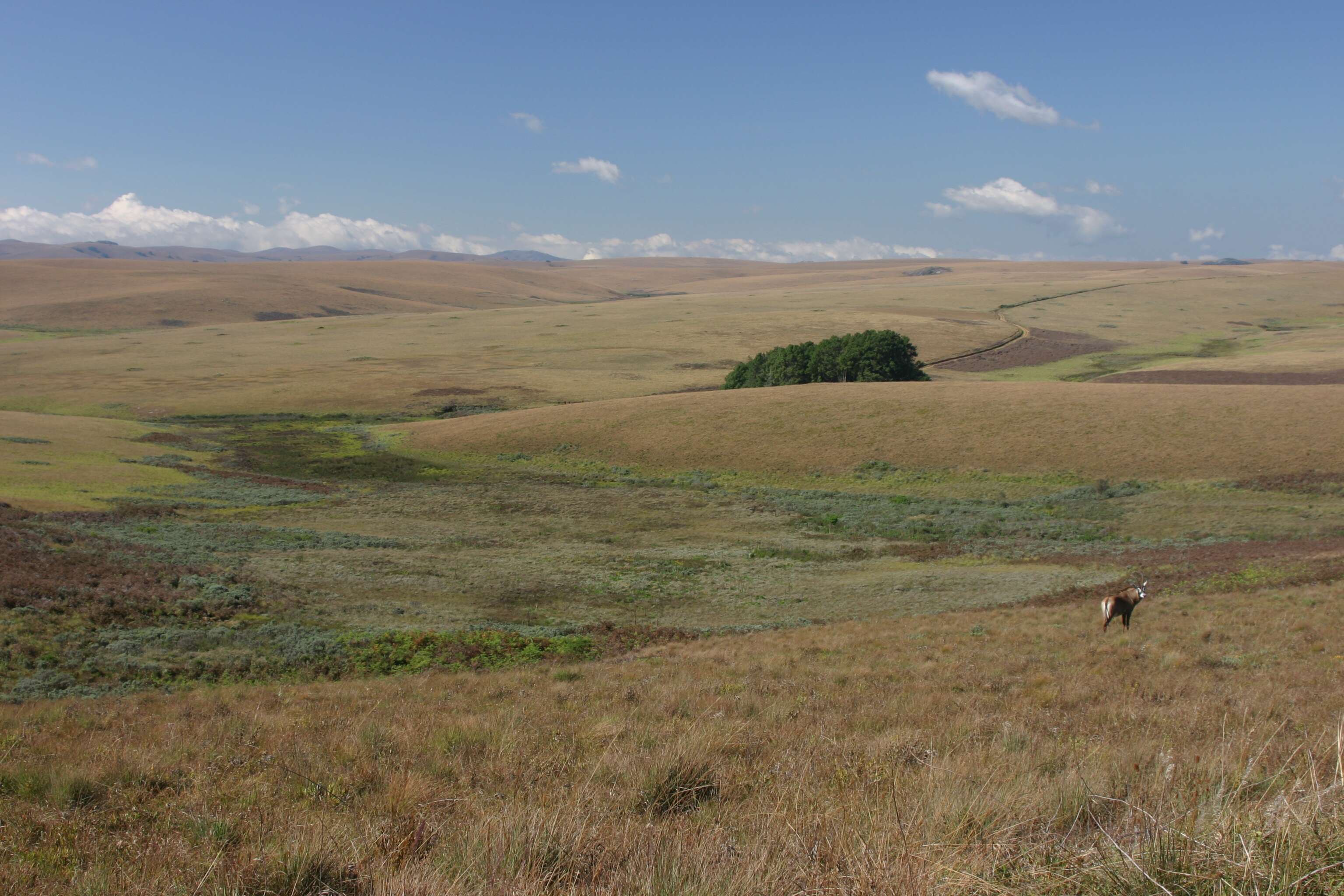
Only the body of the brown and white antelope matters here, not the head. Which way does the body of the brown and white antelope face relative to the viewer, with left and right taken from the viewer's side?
facing away from the viewer and to the right of the viewer
